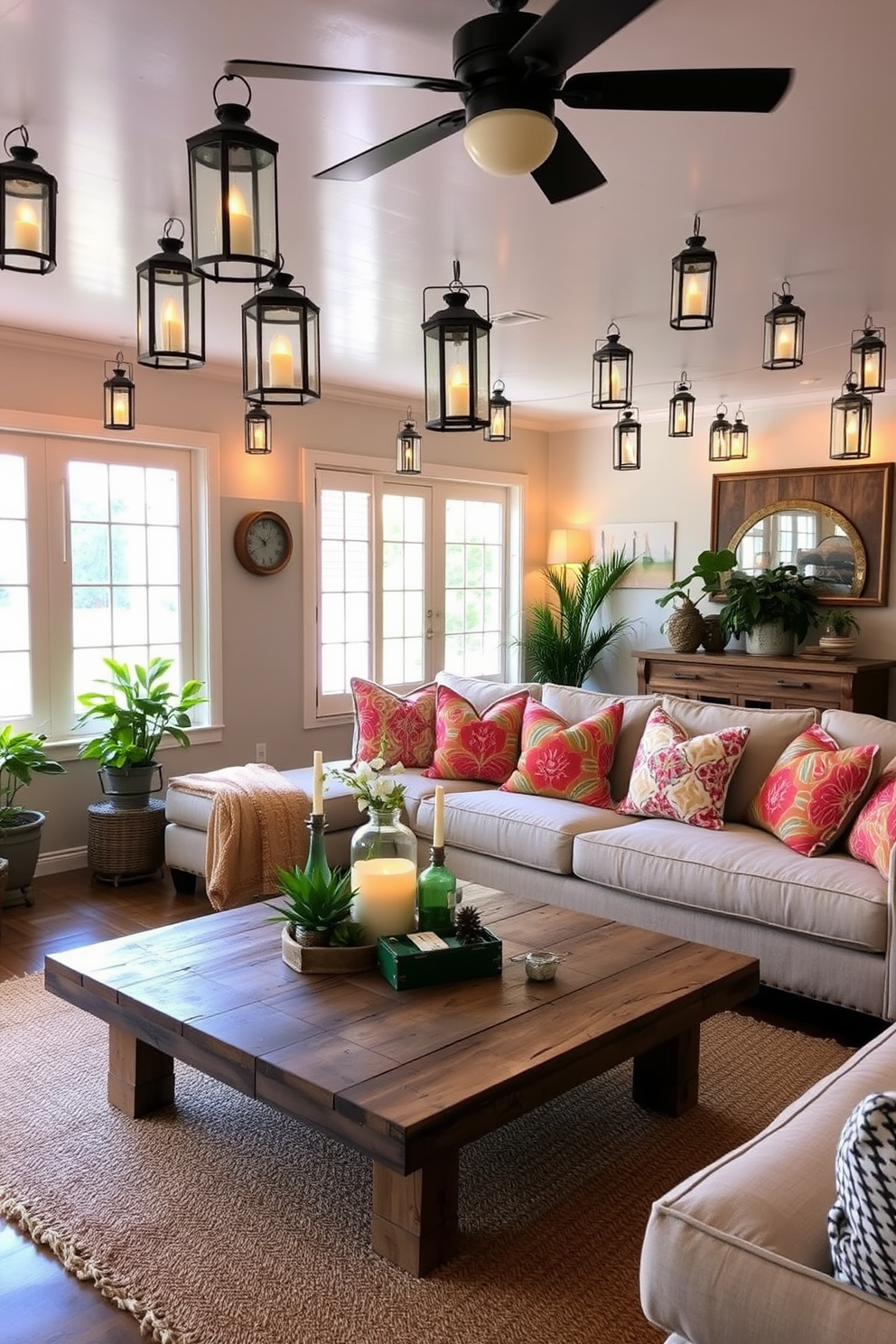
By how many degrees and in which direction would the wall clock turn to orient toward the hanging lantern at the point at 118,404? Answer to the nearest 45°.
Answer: approximately 90° to its right

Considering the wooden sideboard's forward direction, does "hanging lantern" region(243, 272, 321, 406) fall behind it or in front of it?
in front

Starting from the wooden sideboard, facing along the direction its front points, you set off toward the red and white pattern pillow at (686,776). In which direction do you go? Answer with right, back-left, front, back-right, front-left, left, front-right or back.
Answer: front-left

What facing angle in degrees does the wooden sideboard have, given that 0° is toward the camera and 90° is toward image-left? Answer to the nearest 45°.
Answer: approximately 45°

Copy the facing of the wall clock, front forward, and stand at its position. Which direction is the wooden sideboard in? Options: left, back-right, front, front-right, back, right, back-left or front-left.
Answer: front-left

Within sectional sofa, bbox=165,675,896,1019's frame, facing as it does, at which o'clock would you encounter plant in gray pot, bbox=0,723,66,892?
The plant in gray pot is roughly at 2 o'clock from the sectional sofa.

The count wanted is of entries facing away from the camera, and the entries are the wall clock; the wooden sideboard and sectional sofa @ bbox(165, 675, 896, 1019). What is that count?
0

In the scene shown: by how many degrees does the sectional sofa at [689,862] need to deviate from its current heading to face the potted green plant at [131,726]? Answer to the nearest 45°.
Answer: approximately 45° to its right

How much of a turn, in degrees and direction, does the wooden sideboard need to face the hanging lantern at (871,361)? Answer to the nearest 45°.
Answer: approximately 45° to its left

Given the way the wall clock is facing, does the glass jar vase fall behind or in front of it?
in front

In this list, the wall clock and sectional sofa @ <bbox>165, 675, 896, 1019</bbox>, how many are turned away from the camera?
0
